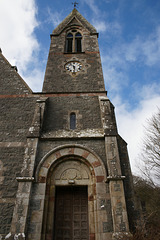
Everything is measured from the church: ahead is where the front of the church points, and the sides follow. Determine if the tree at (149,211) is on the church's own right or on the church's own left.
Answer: on the church's own left

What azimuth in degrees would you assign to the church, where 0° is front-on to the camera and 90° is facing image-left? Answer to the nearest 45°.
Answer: approximately 0°
